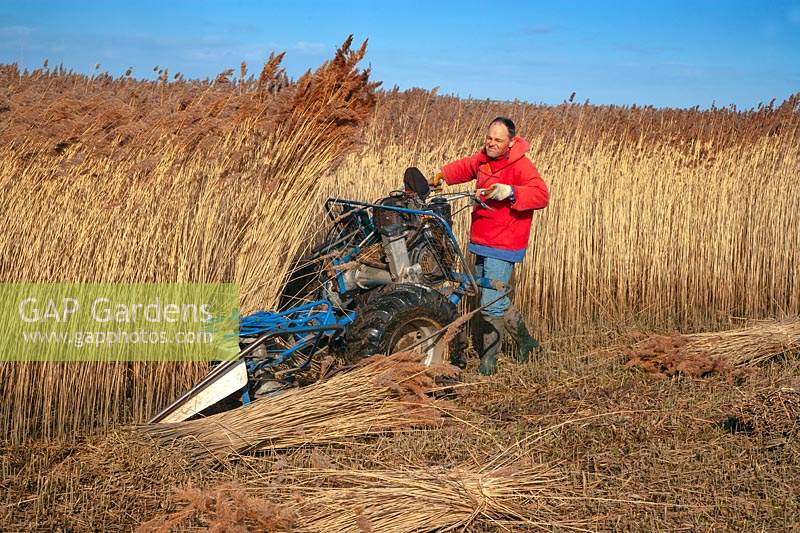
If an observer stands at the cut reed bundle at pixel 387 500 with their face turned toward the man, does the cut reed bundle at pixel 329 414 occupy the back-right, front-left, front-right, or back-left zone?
front-left

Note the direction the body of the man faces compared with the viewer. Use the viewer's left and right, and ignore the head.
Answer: facing the viewer and to the left of the viewer

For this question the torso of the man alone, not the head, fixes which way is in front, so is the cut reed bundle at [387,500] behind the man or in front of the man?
in front

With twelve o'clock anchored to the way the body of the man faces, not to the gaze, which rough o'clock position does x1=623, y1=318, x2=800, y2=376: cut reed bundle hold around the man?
The cut reed bundle is roughly at 7 o'clock from the man.

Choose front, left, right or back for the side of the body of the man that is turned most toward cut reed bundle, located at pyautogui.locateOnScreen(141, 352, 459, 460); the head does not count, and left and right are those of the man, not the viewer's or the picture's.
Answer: front

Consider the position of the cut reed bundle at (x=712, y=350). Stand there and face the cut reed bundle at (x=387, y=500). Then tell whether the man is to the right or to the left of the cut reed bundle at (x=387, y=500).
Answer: right

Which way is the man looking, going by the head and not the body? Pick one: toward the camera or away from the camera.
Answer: toward the camera
